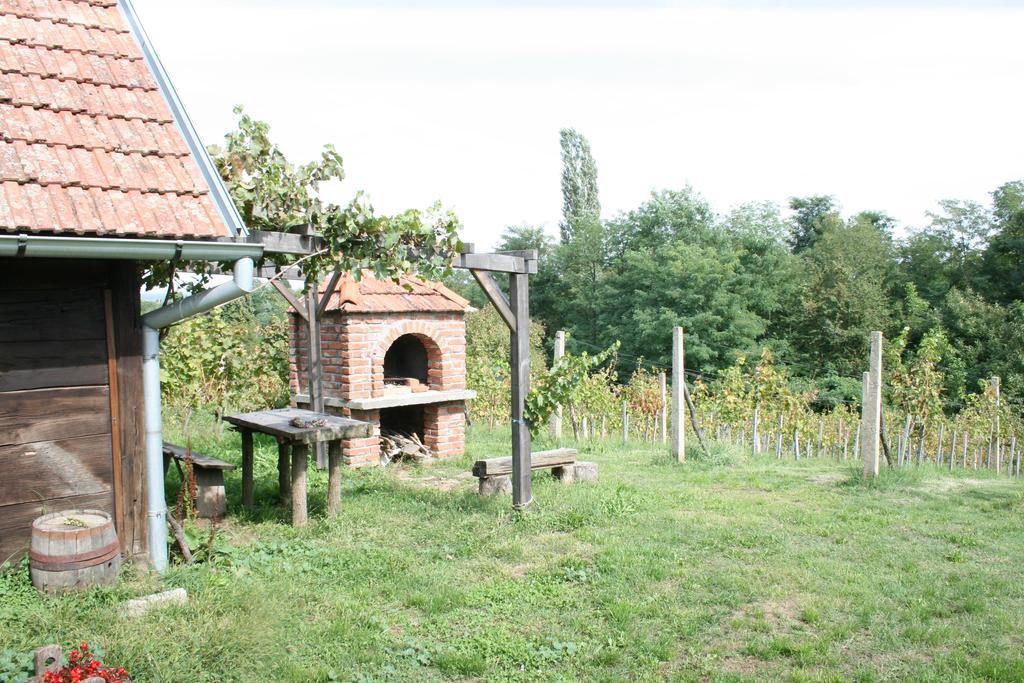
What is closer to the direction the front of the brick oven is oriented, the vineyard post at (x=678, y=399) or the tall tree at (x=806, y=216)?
the vineyard post

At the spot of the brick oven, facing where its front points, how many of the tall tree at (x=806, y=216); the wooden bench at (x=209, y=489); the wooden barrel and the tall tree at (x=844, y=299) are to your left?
2

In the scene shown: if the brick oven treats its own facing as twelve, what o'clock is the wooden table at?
The wooden table is roughly at 2 o'clock from the brick oven.

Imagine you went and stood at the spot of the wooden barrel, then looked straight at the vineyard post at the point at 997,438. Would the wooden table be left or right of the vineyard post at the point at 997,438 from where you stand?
left

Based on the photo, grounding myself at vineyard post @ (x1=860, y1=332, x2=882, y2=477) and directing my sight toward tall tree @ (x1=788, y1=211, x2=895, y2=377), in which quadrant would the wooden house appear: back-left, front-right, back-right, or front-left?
back-left

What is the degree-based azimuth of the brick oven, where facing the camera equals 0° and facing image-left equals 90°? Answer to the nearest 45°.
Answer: approximately 315°

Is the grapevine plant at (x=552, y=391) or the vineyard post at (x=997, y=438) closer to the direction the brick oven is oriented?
the grapevine plant

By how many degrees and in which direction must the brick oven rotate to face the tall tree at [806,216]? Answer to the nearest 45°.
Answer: approximately 90° to its left

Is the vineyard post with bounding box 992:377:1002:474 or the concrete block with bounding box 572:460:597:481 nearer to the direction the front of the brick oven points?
the concrete block

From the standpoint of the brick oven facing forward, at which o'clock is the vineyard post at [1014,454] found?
The vineyard post is roughly at 10 o'clock from the brick oven.

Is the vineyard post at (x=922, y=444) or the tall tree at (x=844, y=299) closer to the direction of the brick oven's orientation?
the vineyard post

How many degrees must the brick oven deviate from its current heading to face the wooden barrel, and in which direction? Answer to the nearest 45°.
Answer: approximately 45° to its right

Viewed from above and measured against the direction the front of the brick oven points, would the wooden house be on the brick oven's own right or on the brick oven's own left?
on the brick oven's own right
